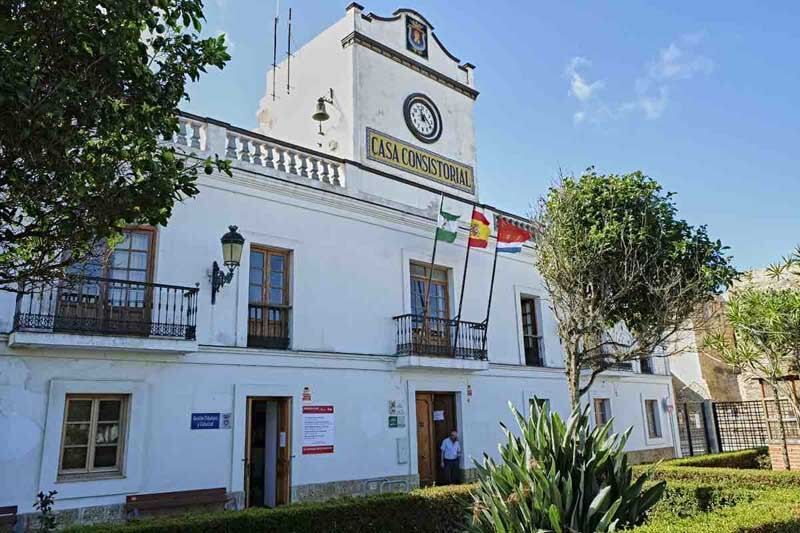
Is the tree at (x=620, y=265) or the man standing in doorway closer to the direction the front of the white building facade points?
the tree

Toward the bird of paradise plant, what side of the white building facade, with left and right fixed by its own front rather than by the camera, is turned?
front

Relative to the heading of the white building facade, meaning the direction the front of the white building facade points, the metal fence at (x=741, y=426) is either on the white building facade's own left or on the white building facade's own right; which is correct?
on the white building facade's own left

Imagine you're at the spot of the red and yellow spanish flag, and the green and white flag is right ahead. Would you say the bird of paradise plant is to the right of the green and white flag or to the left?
left

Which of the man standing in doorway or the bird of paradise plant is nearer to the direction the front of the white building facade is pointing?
the bird of paradise plant

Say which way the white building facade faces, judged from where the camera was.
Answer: facing the viewer and to the right of the viewer

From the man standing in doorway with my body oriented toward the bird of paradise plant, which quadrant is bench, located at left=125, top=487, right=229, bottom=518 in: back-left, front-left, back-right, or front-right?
front-right

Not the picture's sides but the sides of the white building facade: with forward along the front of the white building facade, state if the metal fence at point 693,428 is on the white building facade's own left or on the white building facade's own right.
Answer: on the white building facade's own left

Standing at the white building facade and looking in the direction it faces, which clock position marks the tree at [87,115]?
The tree is roughly at 2 o'clock from the white building facade.
